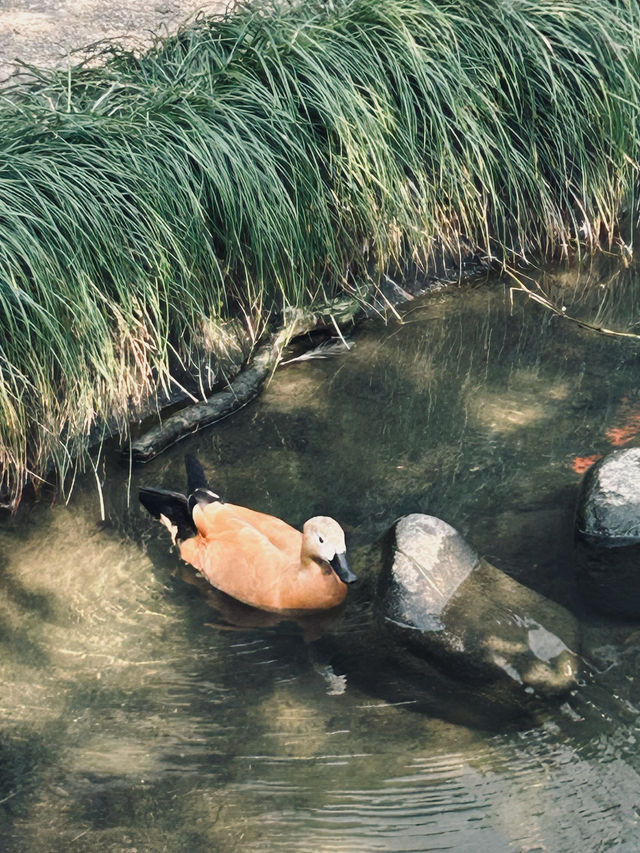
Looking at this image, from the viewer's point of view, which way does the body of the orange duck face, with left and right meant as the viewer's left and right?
facing the viewer and to the right of the viewer

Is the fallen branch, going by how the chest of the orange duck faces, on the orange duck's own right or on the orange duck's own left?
on the orange duck's own left

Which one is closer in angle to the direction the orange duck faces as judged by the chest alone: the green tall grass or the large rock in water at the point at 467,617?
the large rock in water

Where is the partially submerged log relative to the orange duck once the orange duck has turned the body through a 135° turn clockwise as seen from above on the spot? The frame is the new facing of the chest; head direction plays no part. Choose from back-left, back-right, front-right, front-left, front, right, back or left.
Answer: right

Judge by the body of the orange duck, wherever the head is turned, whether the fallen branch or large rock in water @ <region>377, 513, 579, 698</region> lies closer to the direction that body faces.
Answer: the large rock in water

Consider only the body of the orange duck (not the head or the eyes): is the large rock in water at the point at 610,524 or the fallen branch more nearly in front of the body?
the large rock in water

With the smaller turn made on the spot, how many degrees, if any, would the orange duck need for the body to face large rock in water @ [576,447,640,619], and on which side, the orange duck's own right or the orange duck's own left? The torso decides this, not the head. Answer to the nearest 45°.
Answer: approximately 45° to the orange duck's own left
